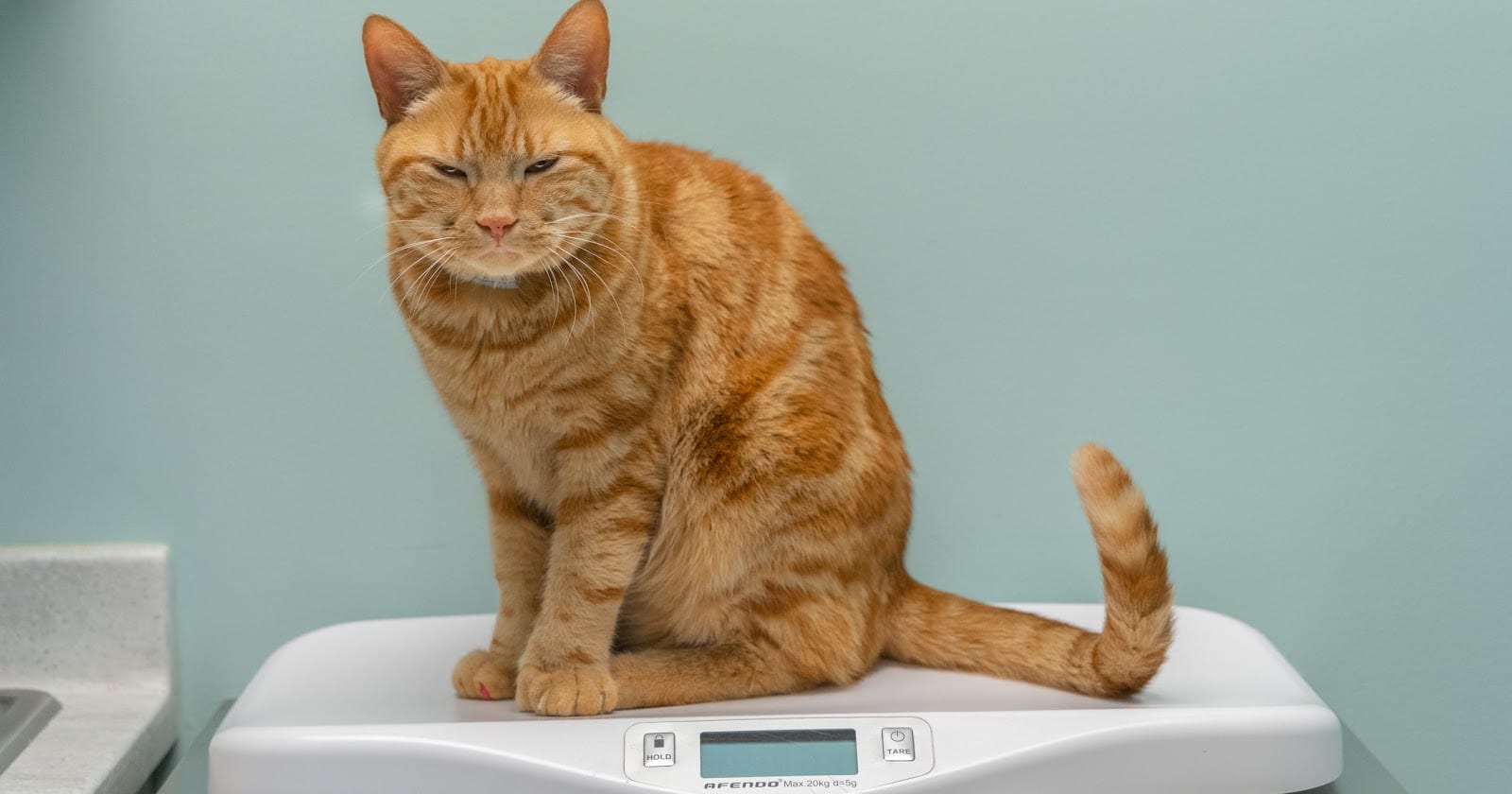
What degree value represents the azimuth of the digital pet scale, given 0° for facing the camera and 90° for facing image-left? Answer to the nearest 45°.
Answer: approximately 0°

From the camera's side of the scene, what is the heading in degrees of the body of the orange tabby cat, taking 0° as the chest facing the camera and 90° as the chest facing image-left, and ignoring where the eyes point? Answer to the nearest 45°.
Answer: approximately 45°
